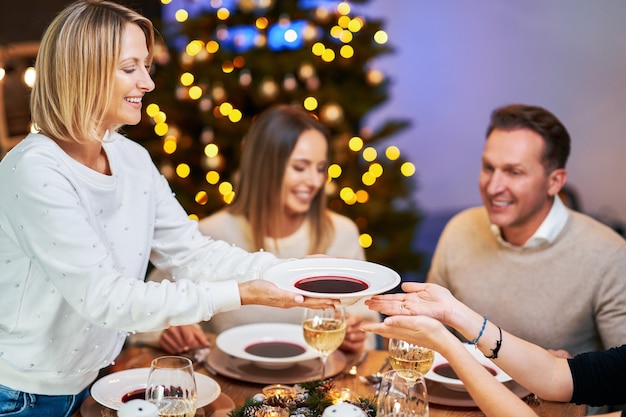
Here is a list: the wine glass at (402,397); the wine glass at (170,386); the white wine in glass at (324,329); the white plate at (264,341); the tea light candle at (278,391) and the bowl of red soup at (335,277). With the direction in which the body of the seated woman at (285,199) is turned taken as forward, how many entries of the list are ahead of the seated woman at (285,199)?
6

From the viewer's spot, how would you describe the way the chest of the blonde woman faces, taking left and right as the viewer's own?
facing the viewer and to the right of the viewer

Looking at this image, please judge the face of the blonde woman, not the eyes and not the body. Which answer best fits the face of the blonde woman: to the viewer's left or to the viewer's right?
to the viewer's right

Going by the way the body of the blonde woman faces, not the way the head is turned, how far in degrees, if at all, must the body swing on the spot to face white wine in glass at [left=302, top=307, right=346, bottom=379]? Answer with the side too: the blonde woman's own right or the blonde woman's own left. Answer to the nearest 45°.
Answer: approximately 45° to the blonde woman's own left

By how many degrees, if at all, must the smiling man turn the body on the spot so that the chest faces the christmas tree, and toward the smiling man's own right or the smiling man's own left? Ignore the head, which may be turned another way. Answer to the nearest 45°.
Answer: approximately 90° to the smiling man's own right

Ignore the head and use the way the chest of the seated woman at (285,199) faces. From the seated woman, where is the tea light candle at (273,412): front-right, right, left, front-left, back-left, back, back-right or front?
front

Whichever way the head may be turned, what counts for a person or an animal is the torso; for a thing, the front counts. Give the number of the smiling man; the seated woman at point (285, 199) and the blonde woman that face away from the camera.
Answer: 0

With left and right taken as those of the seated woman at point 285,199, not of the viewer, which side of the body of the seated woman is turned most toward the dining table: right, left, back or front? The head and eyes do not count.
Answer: front

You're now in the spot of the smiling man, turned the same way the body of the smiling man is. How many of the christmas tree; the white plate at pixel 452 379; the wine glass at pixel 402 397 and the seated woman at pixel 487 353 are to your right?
1

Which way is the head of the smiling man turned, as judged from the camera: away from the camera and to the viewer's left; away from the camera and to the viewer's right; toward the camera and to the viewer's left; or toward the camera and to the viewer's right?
toward the camera and to the viewer's left

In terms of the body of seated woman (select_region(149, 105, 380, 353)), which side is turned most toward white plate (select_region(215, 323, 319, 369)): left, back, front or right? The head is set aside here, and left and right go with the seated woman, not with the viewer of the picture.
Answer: front

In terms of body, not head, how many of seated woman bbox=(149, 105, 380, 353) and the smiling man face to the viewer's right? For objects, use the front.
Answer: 0

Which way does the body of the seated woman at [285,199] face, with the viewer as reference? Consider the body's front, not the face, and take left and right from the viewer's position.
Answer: facing the viewer

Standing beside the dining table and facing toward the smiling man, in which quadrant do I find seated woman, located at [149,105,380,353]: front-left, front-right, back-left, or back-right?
front-left

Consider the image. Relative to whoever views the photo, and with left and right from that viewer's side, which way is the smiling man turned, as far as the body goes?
facing the viewer and to the left of the viewer

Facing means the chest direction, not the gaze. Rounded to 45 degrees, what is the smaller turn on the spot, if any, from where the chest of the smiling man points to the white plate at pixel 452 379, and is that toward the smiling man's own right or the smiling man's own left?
approximately 45° to the smiling man's own left

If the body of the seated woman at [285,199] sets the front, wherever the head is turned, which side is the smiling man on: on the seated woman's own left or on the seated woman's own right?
on the seated woman's own left
